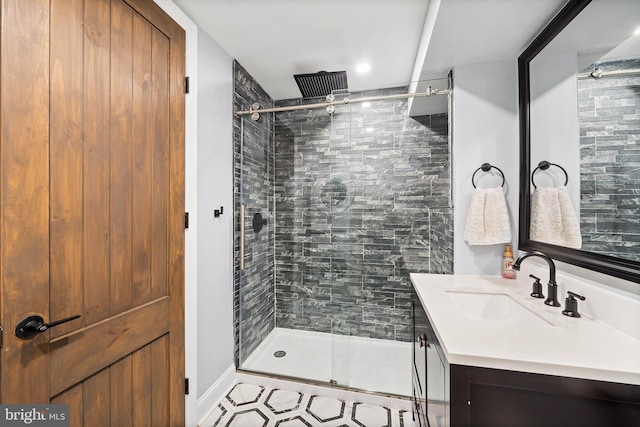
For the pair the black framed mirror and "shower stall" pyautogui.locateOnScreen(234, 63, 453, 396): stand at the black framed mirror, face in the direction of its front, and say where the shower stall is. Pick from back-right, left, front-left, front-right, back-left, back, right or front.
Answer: front-right

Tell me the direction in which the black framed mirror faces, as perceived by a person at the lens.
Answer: facing the viewer and to the left of the viewer

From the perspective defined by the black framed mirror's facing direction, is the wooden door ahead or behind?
ahead

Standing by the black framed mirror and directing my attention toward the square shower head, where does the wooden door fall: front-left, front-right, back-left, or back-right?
front-left

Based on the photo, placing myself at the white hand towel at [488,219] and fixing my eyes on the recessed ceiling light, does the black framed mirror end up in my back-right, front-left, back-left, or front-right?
back-left

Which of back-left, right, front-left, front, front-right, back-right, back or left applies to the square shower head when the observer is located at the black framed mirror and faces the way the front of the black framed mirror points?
front-right

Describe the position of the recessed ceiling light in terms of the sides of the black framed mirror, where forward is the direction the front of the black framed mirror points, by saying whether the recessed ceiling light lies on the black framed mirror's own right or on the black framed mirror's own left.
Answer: on the black framed mirror's own right
